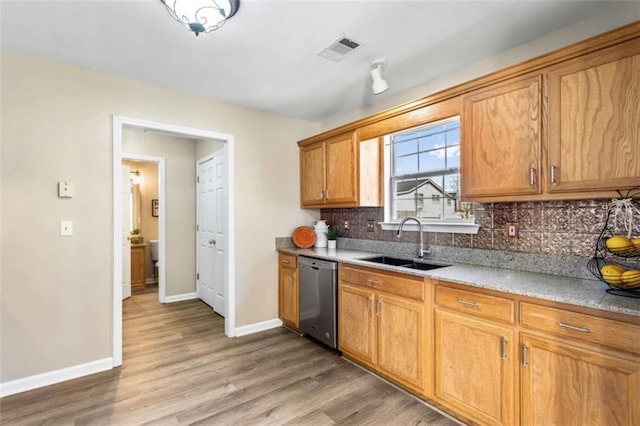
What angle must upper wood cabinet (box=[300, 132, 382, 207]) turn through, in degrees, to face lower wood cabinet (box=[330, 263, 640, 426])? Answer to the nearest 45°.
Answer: approximately 90° to its left

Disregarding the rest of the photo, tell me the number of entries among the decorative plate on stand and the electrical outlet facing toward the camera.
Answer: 2

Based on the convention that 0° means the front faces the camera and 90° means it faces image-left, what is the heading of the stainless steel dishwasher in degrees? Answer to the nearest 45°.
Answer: approximately 45°

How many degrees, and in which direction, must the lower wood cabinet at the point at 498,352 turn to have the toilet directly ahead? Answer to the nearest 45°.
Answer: approximately 45° to its right

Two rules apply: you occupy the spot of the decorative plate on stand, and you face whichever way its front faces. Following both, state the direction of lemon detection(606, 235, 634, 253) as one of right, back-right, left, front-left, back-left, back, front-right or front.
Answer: front-left

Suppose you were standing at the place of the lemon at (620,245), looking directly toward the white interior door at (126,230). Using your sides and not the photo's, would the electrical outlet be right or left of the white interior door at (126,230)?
right

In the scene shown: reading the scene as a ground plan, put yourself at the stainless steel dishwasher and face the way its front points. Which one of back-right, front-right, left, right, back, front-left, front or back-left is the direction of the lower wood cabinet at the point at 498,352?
left

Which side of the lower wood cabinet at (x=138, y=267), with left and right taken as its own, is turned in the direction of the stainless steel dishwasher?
front

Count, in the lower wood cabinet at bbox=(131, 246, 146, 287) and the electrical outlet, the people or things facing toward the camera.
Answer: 2

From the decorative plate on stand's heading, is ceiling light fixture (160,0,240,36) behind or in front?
in front

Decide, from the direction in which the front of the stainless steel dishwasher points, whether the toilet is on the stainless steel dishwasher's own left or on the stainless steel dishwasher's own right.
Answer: on the stainless steel dishwasher's own right

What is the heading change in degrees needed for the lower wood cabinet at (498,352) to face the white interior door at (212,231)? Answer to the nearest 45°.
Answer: approximately 45° to its right

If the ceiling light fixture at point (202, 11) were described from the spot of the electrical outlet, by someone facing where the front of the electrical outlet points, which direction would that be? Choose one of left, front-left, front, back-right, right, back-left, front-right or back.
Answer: front-right

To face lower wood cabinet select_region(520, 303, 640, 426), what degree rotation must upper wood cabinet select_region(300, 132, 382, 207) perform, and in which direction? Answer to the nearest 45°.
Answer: approximately 90° to its left
